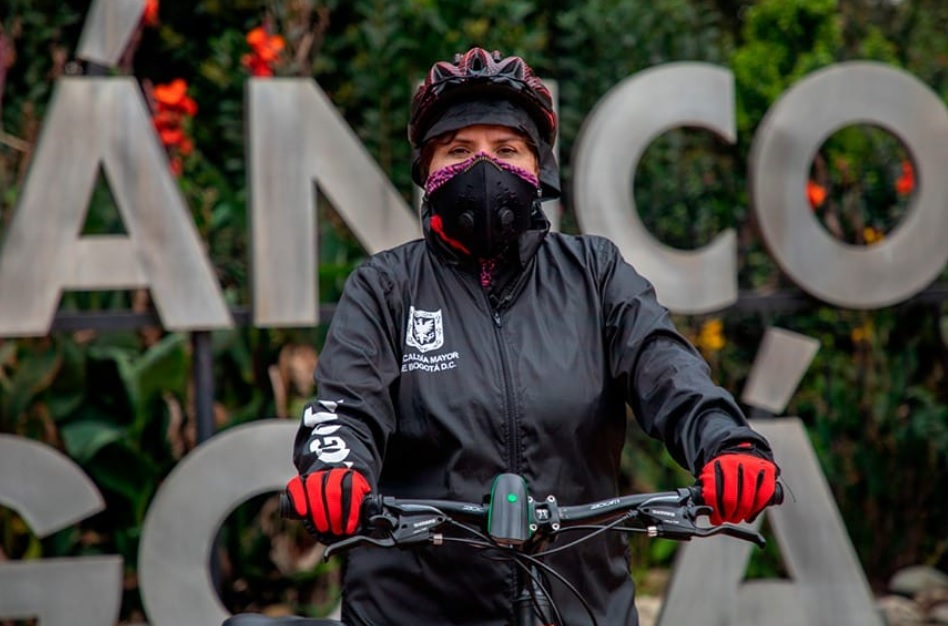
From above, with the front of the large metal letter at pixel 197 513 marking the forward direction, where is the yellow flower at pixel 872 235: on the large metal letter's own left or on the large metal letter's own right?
on the large metal letter's own left

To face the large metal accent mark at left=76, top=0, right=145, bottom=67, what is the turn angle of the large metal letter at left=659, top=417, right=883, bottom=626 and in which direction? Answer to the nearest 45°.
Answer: approximately 90° to its right

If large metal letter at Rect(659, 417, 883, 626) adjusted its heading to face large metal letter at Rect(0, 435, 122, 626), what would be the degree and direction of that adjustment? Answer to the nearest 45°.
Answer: approximately 45° to its right

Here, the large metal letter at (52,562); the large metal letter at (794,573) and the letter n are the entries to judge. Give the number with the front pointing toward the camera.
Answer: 3

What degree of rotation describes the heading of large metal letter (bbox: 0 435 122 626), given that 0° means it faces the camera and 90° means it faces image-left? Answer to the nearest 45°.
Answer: approximately 0°

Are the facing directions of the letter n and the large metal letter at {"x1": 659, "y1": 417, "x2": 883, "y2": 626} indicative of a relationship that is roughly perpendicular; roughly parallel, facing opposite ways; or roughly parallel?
roughly parallel

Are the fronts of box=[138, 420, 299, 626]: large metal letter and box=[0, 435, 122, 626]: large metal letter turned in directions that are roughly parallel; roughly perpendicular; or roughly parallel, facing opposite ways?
roughly parallel

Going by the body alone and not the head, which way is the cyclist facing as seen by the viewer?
toward the camera

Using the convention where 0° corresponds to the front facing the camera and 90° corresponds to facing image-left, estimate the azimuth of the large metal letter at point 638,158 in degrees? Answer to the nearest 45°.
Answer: approximately 0°

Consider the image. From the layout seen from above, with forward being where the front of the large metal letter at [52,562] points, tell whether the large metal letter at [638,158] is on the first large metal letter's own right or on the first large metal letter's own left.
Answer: on the first large metal letter's own left

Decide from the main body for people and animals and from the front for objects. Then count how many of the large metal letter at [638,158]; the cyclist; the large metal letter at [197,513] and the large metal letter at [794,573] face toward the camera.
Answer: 4

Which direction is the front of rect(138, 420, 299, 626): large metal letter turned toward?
toward the camera

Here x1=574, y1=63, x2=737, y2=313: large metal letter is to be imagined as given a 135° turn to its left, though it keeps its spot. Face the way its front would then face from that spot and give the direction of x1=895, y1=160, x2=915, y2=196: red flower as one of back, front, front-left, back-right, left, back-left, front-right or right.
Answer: front

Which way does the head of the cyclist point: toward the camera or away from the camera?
toward the camera

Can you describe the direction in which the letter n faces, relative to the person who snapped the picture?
facing the viewer
